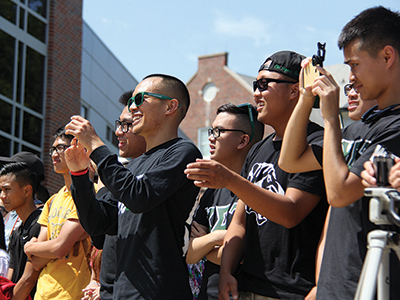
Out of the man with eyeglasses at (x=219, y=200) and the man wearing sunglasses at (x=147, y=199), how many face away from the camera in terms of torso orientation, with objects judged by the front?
0

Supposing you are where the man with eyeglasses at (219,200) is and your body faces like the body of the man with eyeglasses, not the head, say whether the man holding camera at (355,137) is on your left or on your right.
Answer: on your left

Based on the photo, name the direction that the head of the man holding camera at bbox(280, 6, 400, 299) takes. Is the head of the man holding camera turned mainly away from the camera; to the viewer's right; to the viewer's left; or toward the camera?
to the viewer's left

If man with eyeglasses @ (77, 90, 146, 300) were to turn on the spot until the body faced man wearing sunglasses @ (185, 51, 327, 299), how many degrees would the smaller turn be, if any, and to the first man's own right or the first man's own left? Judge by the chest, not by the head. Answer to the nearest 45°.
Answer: approximately 90° to the first man's own left

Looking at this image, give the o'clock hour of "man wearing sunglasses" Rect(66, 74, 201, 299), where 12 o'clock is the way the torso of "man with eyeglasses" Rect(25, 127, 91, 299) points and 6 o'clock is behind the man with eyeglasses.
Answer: The man wearing sunglasses is roughly at 10 o'clock from the man with eyeglasses.

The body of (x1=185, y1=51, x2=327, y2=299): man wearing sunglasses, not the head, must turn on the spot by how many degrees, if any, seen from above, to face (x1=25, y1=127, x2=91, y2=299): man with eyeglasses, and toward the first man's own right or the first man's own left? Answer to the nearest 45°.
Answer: approximately 90° to the first man's own right

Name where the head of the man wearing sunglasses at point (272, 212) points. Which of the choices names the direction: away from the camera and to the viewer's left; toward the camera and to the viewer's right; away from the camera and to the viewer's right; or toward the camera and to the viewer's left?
toward the camera and to the viewer's left

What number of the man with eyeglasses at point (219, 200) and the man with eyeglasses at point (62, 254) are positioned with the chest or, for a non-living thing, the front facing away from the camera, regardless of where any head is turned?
0
